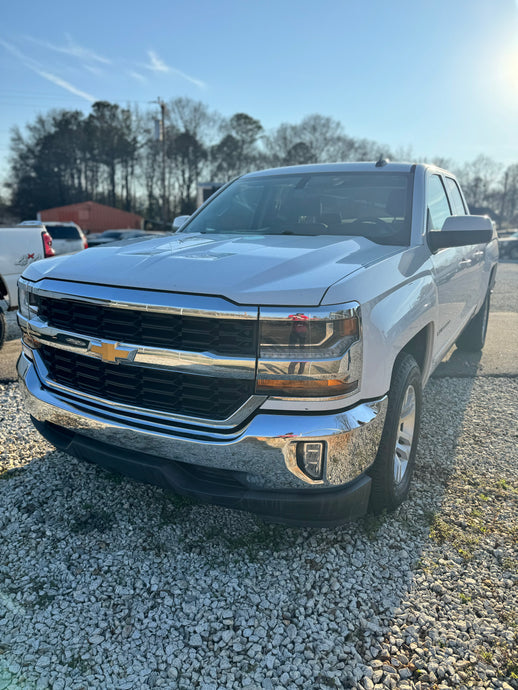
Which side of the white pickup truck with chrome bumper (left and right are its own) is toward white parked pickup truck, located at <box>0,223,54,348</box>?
right

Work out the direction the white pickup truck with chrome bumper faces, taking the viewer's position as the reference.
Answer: facing the viewer and to the left of the viewer

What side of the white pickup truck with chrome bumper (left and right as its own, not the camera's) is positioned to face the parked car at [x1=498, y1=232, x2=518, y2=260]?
back
